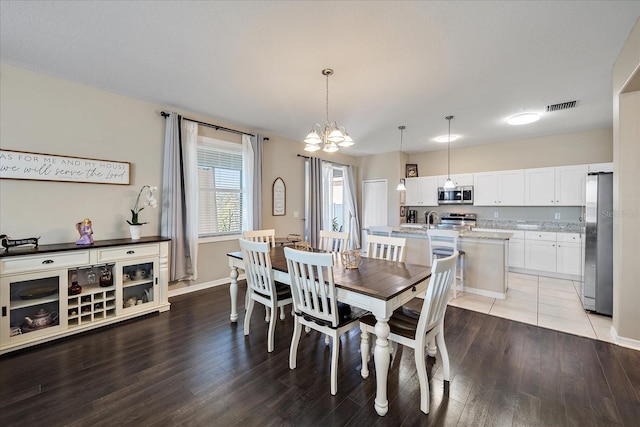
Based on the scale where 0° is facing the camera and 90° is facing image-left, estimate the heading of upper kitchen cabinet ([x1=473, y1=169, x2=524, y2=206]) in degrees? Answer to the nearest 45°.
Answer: approximately 0°

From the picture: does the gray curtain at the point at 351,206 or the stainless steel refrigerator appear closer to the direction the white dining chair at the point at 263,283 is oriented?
the gray curtain

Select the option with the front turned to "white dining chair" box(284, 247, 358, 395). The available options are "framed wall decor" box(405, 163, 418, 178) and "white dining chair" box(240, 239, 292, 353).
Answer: the framed wall decor

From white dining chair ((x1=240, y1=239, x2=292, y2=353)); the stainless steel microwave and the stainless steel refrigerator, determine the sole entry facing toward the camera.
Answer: the stainless steel microwave

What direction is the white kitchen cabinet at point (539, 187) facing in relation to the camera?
toward the camera

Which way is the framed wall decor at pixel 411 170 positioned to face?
toward the camera

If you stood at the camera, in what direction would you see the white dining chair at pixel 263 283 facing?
facing away from the viewer and to the right of the viewer

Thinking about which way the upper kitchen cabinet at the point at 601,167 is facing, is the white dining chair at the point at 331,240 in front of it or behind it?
in front

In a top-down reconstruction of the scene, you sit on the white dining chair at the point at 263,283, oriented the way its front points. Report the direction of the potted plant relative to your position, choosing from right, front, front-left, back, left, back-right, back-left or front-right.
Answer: left

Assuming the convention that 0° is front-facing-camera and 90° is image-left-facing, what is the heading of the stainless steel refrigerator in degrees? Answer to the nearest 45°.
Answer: approximately 90°

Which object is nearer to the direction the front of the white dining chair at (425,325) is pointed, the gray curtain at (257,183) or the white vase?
the gray curtain

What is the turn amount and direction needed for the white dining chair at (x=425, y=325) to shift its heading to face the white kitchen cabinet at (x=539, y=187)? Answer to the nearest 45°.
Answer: approximately 90° to its right

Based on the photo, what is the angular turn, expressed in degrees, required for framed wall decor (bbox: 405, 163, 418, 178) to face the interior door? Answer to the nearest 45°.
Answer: approximately 90° to its right

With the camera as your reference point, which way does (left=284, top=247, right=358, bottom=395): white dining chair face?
facing away from the viewer and to the right of the viewer
